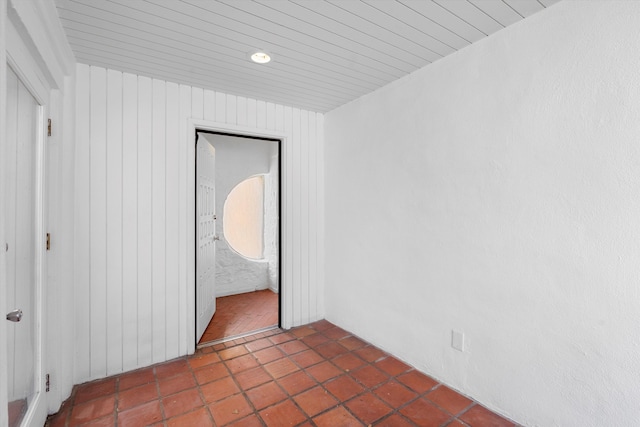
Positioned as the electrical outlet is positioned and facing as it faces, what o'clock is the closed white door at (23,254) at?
The closed white door is roughly at 12 o'clock from the electrical outlet.

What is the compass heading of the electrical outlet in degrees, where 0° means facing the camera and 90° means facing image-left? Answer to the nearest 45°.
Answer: approximately 45°

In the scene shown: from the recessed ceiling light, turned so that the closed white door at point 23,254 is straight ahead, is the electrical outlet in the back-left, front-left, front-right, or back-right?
back-left
